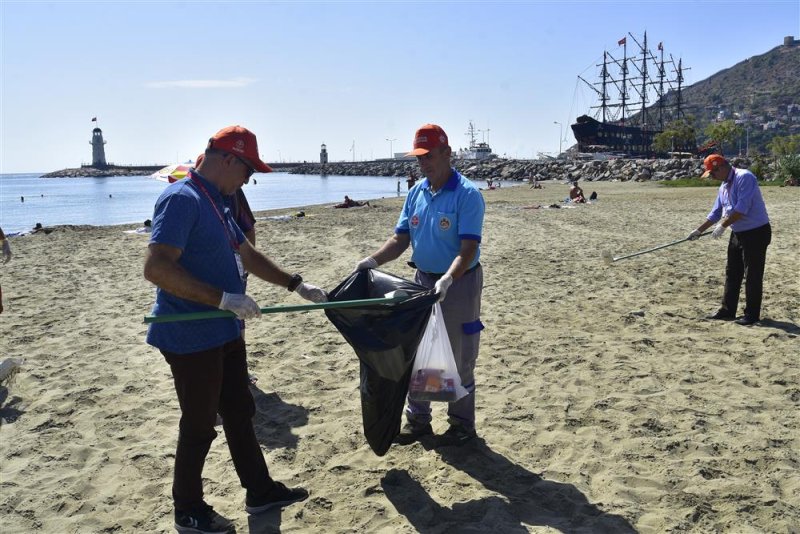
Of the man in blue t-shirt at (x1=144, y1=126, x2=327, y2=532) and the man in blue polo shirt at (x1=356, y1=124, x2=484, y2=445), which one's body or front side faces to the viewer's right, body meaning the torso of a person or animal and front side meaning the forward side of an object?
the man in blue t-shirt

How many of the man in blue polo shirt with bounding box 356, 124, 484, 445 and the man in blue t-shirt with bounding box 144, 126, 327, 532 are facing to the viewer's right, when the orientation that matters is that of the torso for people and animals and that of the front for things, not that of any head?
1

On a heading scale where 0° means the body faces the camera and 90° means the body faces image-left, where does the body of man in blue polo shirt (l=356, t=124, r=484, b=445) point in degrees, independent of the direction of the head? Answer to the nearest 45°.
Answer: approximately 45°

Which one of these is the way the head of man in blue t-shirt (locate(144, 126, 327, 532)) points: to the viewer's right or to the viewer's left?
to the viewer's right

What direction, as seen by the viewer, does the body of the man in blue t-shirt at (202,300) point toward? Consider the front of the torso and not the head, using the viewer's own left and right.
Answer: facing to the right of the viewer
